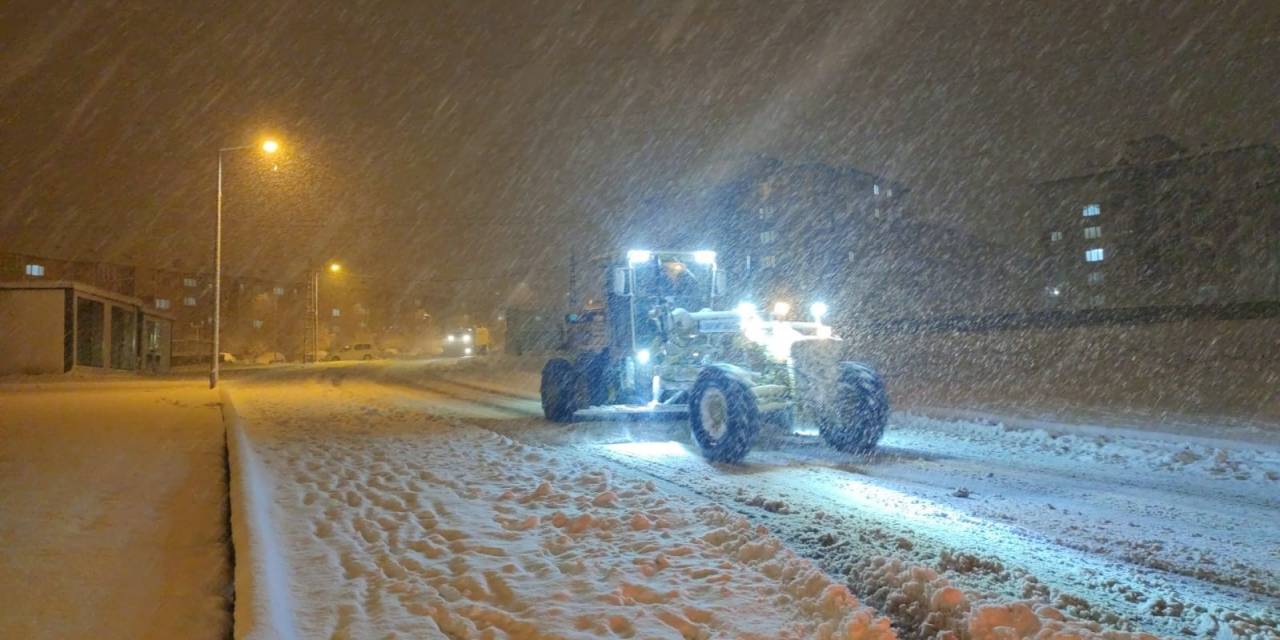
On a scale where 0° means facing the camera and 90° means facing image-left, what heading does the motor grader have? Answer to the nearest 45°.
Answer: approximately 315°

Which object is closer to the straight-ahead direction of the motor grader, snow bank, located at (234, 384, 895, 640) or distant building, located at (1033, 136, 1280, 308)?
the snow bank

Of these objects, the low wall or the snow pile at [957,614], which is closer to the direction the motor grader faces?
the snow pile

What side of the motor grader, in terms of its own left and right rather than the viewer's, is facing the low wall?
left

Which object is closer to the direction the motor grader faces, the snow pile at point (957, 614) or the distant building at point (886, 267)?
the snow pile

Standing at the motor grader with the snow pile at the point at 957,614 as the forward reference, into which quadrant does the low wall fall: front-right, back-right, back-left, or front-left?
back-left

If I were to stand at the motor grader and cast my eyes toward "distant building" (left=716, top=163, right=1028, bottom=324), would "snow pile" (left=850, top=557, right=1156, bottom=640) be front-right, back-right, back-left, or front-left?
back-right

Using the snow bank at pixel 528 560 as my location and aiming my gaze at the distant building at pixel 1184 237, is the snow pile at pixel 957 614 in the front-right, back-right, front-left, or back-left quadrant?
front-right

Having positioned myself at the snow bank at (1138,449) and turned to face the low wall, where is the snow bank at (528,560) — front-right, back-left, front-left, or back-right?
back-left

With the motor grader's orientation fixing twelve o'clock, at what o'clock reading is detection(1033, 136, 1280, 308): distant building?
The distant building is roughly at 9 o'clock from the motor grader.

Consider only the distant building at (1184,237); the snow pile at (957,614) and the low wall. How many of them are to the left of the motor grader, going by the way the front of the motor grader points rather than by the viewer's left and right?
2
